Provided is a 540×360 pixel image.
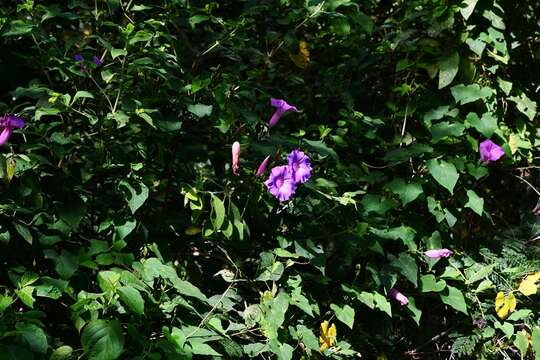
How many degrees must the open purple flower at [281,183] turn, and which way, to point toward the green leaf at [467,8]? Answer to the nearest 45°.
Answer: approximately 135° to its left

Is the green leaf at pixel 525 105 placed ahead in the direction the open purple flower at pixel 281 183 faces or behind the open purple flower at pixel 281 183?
behind

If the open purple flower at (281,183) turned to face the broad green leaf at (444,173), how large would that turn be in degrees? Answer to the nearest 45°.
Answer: approximately 135° to its left

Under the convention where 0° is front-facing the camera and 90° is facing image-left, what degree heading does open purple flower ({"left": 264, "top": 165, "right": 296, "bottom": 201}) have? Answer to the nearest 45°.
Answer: approximately 0°

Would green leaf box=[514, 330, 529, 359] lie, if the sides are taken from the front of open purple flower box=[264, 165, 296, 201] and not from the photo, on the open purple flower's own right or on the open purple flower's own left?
on the open purple flower's own left

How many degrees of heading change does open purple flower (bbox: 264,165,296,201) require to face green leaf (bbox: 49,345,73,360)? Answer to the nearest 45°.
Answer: approximately 45° to its right
